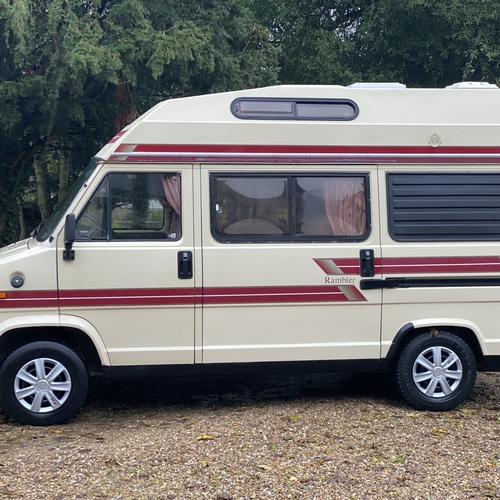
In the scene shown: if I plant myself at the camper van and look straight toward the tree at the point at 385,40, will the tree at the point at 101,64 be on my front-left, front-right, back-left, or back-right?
front-left

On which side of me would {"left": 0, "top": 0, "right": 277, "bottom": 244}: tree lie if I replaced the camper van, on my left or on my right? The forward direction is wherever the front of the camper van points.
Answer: on my right

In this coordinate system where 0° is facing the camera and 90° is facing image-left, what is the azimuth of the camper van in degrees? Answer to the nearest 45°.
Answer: approximately 90°

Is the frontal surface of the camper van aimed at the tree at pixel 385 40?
no

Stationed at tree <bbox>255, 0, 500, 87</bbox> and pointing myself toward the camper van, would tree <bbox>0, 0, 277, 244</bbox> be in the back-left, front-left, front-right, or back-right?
front-right
